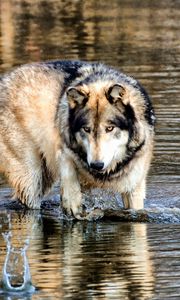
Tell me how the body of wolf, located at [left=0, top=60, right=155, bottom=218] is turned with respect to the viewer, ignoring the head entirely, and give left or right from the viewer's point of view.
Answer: facing the viewer and to the right of the viewer
